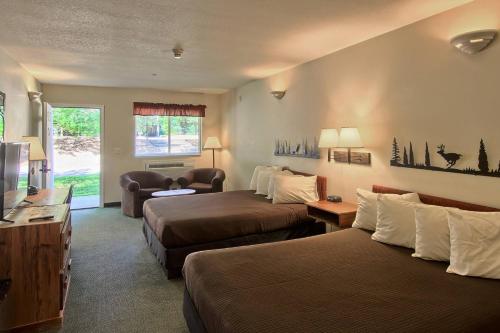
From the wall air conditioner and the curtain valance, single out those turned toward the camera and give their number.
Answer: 2

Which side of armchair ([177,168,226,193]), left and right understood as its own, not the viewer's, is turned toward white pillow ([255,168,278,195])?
left

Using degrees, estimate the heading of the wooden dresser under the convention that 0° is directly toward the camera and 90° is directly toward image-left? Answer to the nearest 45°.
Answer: approximately 270°

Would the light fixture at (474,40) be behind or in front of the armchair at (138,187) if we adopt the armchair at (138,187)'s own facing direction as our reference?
in front

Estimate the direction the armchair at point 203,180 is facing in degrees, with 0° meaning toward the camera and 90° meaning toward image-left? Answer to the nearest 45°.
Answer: approximately 45°

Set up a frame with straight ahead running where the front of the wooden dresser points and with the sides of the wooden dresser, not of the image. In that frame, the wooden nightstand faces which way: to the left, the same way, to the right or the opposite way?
the opposite way

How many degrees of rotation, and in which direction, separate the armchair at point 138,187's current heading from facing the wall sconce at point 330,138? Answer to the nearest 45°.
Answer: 0° — it already faces it

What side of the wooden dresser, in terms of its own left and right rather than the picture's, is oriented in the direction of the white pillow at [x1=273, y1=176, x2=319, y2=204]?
front
